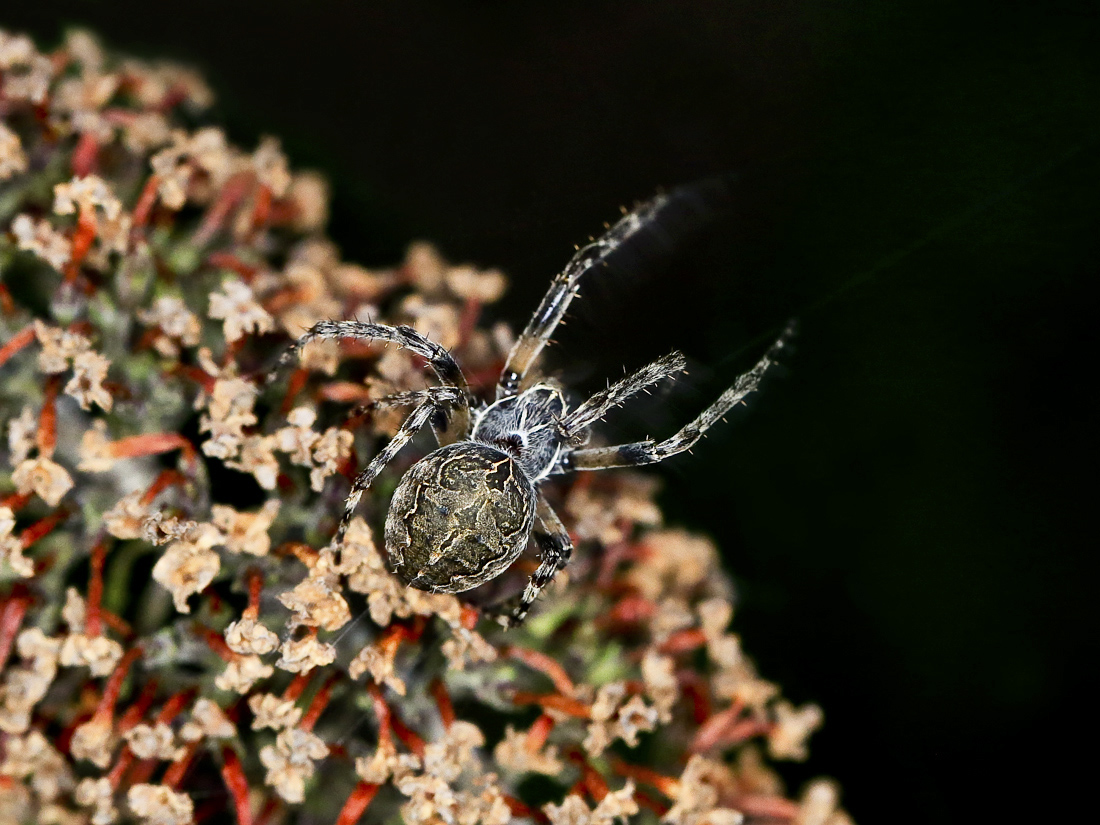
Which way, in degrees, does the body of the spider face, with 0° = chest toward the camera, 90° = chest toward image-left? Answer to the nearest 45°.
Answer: approximately 225°
